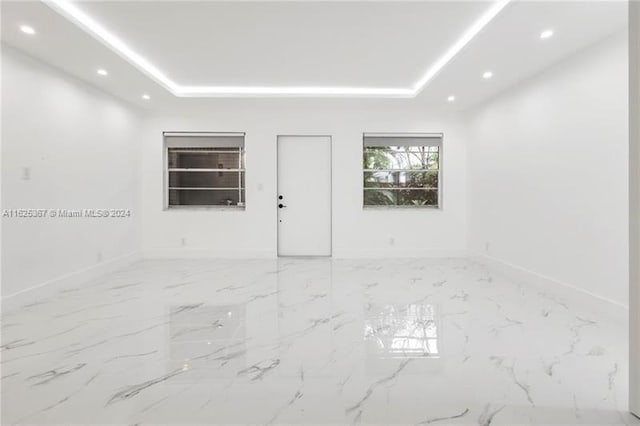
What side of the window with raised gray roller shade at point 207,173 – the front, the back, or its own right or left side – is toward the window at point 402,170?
left

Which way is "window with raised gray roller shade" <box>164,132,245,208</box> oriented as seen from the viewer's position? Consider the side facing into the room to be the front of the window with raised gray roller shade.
toward the camera
